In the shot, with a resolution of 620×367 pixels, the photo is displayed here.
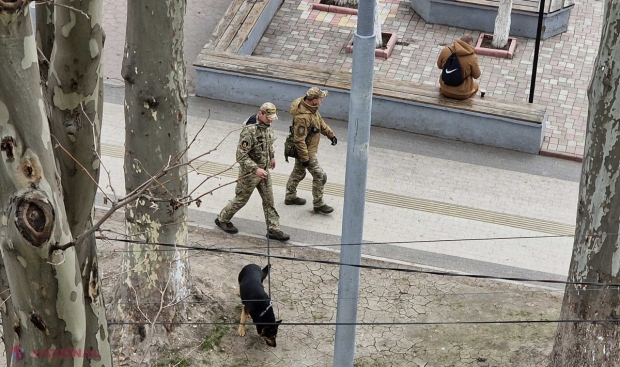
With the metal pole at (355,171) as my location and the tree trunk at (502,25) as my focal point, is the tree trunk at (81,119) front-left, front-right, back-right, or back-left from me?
back-left

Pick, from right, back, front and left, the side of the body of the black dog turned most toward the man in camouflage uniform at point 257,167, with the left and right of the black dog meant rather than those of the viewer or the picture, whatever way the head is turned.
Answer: back
